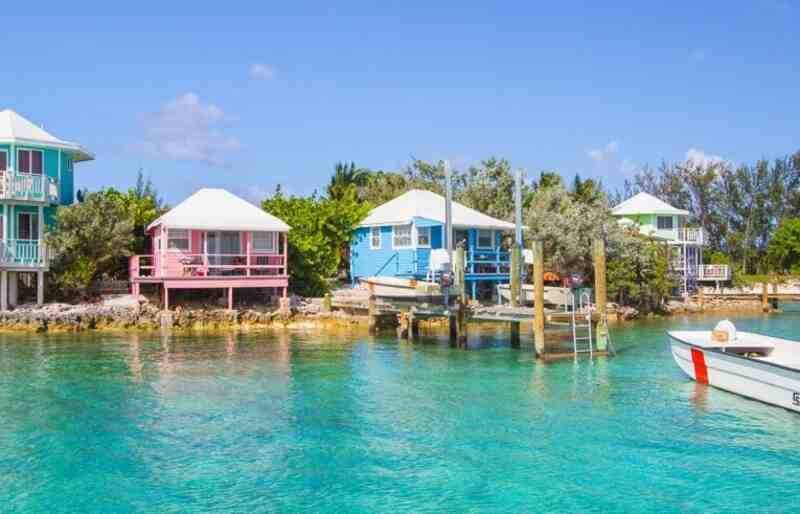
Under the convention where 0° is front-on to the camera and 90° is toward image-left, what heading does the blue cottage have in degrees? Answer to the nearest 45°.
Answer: approximately 315°

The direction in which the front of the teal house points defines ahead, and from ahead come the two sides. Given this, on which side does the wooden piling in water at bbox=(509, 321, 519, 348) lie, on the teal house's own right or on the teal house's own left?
on the teal house's own left

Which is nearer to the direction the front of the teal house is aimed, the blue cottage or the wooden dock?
the wooden dock

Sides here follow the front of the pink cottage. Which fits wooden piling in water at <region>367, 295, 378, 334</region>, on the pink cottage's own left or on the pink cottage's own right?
on the pink cottage's own left

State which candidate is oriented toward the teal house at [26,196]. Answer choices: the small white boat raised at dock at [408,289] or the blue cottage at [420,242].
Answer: the small white boat raised at dock

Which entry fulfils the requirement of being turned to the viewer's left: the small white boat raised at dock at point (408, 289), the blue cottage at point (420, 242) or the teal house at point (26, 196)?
the small white boat raised at dock

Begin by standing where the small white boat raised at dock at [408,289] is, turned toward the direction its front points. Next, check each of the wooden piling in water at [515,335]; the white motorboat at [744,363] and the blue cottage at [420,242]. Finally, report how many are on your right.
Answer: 1

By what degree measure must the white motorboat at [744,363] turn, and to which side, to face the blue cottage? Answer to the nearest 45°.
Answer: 0° — it already faces it

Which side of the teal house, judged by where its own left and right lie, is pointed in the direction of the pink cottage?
left

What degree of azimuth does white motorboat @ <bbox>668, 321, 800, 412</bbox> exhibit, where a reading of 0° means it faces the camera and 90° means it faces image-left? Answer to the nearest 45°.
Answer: approximately 135°

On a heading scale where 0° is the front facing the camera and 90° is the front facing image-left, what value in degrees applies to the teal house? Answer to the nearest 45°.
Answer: approximately 0°

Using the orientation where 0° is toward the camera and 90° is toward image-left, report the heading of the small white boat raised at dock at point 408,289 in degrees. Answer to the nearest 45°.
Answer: approximately 90°

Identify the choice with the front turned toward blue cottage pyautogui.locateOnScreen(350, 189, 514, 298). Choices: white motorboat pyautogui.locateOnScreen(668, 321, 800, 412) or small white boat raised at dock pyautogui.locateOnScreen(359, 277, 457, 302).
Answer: the white motorboat
